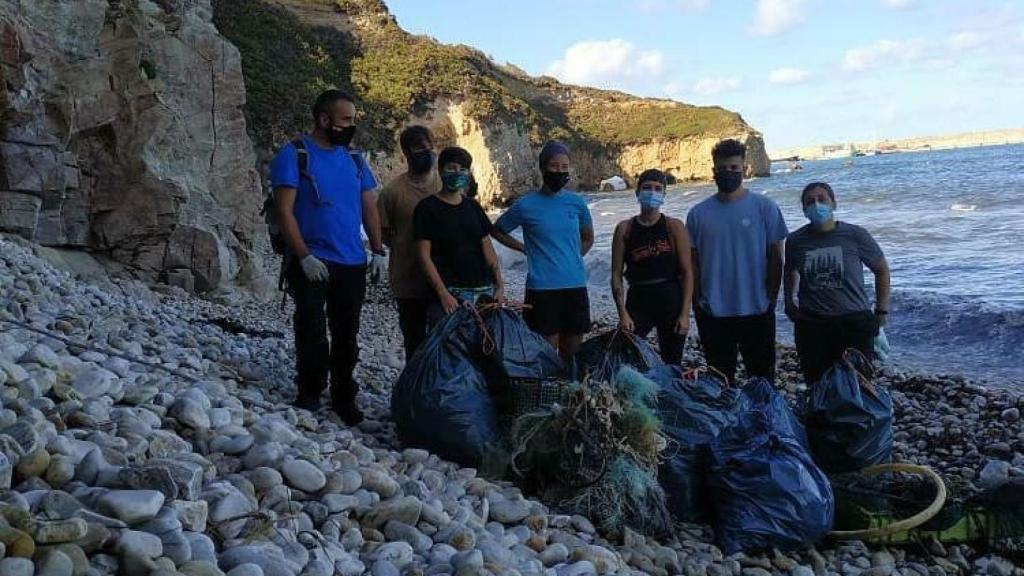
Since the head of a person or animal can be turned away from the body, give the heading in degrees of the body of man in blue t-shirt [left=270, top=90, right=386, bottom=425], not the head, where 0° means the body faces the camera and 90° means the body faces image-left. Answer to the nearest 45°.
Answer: approximately 315°

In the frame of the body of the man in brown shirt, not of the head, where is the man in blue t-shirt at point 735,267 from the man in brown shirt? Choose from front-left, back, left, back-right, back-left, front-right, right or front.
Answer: front-left

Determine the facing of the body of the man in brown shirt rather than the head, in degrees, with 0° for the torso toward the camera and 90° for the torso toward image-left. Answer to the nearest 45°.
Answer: approximately 315°

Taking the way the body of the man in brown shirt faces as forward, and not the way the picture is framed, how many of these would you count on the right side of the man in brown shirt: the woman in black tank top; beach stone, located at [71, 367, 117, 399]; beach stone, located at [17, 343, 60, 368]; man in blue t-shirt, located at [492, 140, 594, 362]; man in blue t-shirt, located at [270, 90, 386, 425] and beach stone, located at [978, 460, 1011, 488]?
3

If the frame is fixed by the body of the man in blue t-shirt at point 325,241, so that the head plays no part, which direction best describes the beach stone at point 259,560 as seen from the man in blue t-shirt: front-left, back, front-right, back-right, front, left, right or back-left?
front-right

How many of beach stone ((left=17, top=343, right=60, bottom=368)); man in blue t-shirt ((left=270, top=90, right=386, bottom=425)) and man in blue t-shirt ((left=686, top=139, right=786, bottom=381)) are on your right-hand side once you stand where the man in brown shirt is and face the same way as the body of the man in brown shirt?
2

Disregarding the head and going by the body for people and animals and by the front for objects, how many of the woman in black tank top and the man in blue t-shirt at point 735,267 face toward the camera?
2
